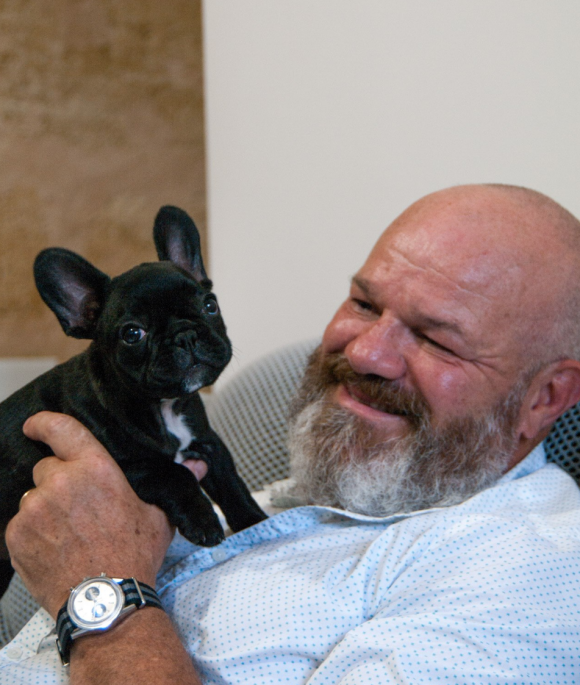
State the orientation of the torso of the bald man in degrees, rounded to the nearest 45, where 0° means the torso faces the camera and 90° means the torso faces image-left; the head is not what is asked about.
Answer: approximately 45°

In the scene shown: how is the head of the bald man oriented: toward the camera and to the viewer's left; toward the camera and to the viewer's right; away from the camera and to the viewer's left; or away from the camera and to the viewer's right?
toward the camera and to the viewer's left

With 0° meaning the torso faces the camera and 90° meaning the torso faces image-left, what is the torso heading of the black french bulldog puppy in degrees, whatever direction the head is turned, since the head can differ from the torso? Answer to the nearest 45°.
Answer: approximately 315°
